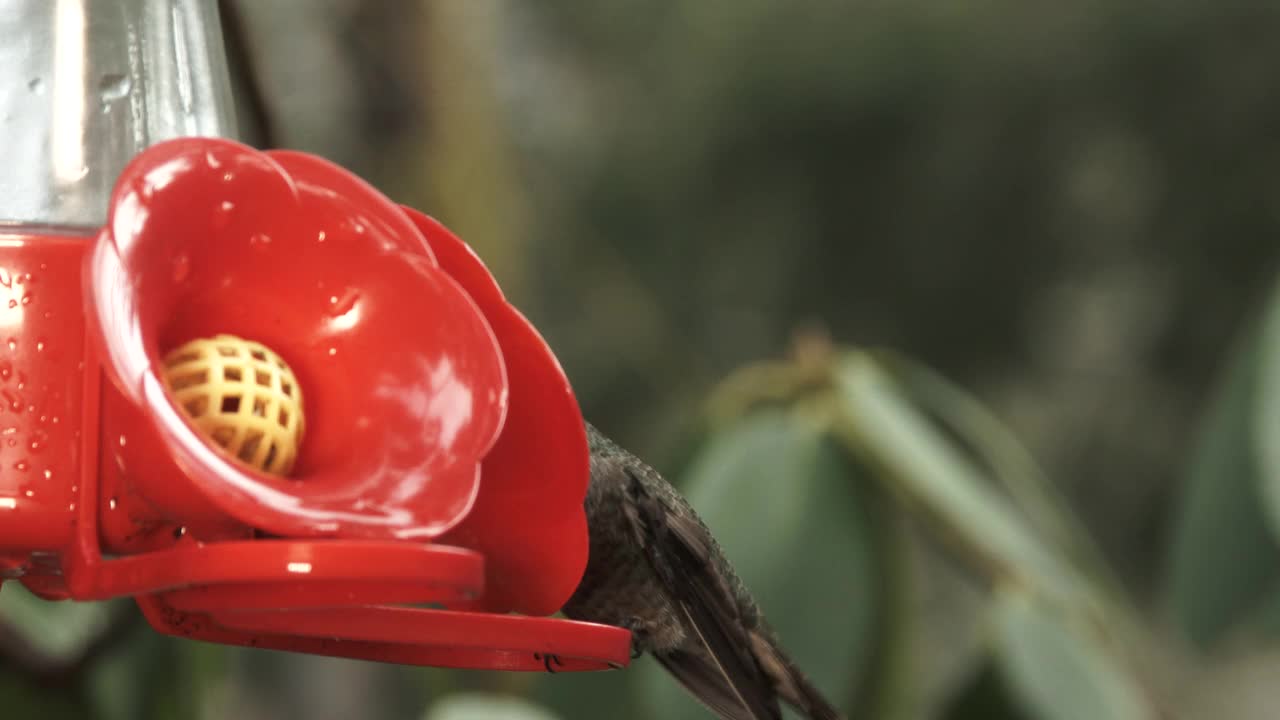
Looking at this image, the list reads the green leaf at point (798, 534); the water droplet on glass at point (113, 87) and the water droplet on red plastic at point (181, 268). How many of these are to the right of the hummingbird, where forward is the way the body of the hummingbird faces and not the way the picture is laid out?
1

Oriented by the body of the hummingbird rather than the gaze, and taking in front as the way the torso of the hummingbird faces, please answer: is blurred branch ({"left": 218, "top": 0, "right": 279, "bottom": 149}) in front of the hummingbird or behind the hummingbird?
in front

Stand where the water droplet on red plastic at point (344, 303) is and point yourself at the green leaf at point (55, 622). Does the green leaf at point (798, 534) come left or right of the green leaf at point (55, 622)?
right

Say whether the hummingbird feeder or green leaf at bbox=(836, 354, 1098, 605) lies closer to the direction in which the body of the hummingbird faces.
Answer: the hummingbird feeder

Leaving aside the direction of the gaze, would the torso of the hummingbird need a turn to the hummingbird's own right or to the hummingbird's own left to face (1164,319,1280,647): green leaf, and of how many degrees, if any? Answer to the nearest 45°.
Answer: approximately 135° to the hummingbird's own right

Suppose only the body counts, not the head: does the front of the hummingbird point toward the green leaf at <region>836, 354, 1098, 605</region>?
no

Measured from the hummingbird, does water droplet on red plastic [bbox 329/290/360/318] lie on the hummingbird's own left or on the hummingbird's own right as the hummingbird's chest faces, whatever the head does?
on the hummingbird's own left

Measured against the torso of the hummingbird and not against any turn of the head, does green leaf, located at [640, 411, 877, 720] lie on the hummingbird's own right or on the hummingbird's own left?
on the hummingbird's own right

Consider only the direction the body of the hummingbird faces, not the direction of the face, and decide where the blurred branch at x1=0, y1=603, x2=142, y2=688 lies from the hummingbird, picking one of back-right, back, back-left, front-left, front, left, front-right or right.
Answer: front-right

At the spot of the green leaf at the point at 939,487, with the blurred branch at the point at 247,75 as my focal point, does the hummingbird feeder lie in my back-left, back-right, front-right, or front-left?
front-left

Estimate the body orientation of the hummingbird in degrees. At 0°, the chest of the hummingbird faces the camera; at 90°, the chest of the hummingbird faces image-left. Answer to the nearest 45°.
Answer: approximately 90°

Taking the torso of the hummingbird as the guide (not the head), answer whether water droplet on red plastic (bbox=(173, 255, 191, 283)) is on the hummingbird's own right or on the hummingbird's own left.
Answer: on the hummingbird's own left

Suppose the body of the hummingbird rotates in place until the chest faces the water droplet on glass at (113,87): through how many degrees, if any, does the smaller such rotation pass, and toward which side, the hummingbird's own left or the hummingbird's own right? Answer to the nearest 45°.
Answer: approximately 45° to the hummingbird's own left
